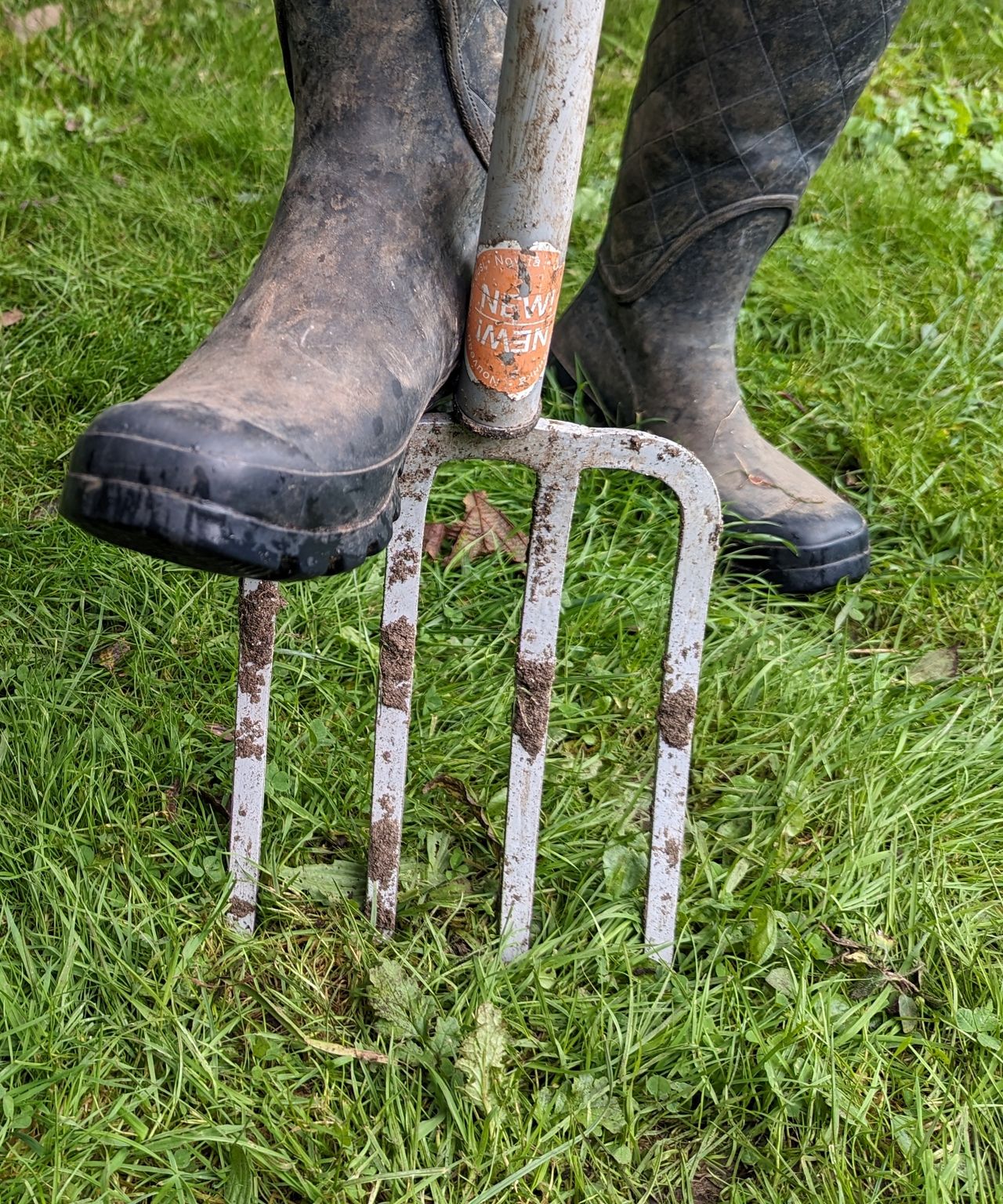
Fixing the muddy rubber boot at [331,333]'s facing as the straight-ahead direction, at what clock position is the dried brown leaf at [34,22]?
The dried brown leaf is roughly at 4 o'clock from the muddy rubber boot.

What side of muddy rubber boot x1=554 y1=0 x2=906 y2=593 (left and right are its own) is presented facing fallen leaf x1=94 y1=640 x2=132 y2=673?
right

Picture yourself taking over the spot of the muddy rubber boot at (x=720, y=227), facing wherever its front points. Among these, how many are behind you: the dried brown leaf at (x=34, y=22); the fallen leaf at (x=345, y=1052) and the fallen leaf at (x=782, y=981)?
1

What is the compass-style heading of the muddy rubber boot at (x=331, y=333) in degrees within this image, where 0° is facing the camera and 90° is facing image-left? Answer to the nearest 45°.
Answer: approximately 45°

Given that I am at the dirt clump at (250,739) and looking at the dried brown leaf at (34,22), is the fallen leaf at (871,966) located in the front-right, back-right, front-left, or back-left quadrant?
back-right

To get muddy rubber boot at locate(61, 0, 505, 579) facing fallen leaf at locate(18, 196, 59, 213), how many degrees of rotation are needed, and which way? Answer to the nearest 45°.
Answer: approximately 135° to its right

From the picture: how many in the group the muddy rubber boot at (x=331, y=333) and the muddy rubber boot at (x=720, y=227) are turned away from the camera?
0

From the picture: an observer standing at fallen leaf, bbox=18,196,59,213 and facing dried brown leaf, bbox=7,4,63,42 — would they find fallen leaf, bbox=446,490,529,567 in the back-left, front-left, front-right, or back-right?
back-right

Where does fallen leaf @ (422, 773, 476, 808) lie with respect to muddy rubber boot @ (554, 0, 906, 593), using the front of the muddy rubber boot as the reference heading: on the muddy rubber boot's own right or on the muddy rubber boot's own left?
on the muddy rubber boot's own right

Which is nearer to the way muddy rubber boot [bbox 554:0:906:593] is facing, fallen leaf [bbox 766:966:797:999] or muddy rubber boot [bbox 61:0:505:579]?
the fallen leaf

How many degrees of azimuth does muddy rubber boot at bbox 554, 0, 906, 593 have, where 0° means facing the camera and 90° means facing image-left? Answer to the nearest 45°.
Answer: approximately 315°

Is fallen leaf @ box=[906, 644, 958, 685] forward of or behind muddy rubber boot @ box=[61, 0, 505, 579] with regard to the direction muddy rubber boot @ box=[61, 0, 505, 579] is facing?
behind

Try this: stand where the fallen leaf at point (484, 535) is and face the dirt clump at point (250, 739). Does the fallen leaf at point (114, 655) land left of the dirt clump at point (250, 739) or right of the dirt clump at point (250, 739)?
right

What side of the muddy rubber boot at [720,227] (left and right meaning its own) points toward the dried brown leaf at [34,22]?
back
